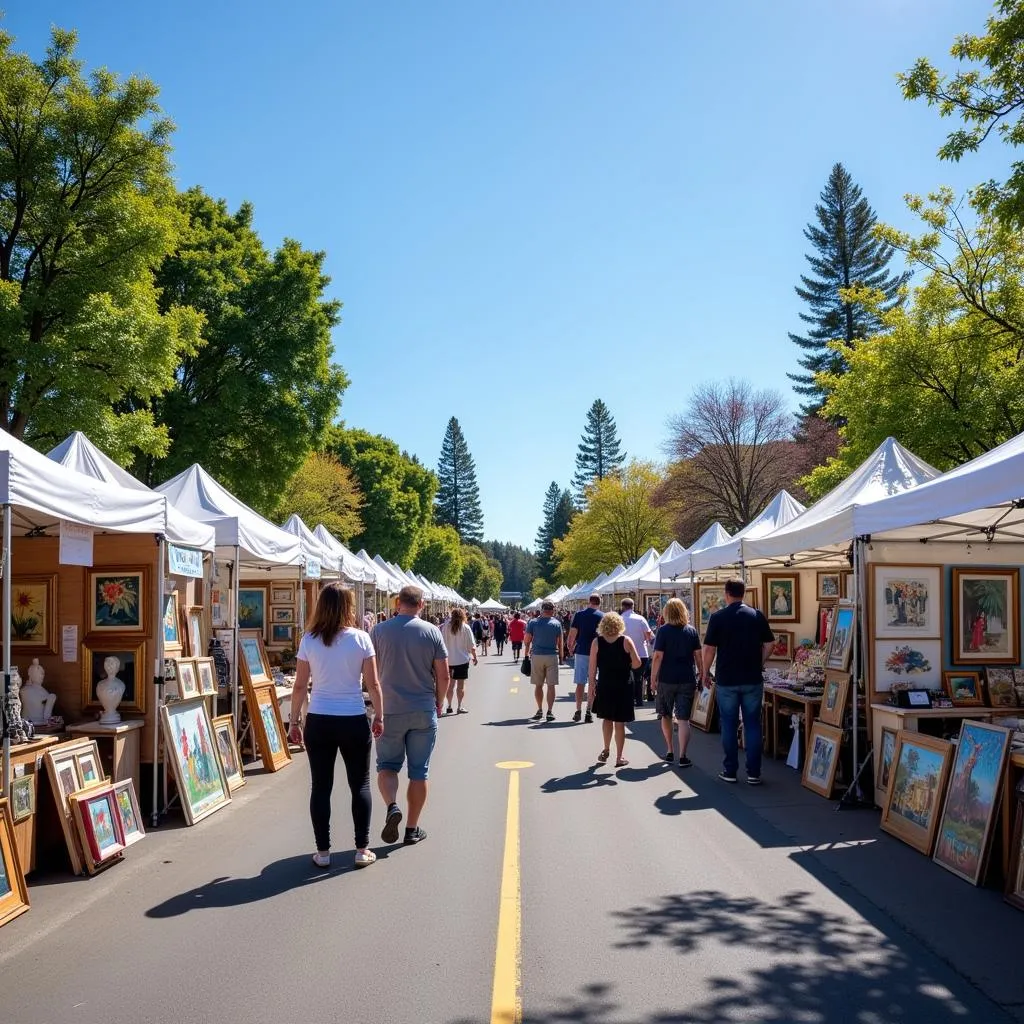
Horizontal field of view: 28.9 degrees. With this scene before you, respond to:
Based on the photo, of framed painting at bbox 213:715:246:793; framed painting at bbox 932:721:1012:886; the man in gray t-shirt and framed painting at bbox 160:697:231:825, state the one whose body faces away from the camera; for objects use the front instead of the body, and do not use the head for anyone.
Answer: the man in gray t-shirt

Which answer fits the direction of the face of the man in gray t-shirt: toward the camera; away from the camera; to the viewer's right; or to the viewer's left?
away from the camera

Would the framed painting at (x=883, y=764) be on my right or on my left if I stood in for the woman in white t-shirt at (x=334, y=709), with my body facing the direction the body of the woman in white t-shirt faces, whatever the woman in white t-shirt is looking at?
on my right

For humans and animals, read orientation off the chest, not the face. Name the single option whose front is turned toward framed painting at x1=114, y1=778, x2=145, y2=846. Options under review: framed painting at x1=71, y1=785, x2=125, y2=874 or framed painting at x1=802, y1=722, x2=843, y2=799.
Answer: framed painting at x1=802, y1=722, x2=843, y2=799

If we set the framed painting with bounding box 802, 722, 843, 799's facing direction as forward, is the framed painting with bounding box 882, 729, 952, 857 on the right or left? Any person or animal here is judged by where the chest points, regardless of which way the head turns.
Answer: on its left

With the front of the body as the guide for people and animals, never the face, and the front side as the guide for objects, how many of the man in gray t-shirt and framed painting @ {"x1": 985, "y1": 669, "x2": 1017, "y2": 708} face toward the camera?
1

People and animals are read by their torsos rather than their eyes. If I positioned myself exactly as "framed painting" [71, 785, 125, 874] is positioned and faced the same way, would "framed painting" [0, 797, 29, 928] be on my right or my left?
on my right

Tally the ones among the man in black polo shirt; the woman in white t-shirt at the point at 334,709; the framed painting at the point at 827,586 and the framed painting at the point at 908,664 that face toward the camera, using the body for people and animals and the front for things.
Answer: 2

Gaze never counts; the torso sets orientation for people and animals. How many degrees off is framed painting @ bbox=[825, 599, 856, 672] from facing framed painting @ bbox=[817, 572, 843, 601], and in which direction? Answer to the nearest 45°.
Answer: approximately 135° to its right
